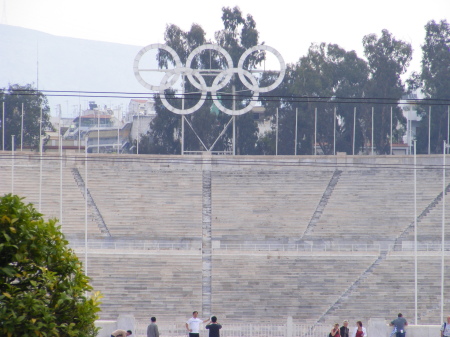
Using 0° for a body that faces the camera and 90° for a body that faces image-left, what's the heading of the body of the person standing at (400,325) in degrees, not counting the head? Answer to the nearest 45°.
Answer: approximately 180°

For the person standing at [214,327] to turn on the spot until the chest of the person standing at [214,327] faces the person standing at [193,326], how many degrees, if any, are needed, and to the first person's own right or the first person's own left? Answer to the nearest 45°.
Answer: approximately 45° to the first person's own left

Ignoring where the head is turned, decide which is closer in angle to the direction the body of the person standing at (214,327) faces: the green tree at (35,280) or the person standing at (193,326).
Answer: the person standing

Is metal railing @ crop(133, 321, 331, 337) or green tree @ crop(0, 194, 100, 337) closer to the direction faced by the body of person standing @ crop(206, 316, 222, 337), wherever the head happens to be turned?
the metal railing

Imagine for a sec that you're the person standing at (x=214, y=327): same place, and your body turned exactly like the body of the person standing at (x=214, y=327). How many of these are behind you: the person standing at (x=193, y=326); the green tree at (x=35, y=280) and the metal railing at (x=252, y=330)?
1

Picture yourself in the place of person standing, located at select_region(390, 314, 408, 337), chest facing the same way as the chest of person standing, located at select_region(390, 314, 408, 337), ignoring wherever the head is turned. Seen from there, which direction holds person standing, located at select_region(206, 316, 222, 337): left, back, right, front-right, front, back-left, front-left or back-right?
back-left

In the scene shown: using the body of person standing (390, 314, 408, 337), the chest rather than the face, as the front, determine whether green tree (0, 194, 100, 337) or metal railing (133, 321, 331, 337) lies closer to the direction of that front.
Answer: the metal railing

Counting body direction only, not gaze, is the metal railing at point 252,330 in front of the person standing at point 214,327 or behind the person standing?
in front

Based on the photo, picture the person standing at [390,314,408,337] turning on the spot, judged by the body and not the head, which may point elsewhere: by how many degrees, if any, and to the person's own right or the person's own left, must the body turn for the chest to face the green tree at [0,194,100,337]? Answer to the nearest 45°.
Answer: approximately 180°

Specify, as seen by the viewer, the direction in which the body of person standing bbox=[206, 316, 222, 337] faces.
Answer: away from the camera

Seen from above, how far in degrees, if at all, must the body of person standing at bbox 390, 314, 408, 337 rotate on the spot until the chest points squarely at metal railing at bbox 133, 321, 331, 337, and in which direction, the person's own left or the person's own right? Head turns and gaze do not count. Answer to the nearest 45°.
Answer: approximately 90° to the person's own left

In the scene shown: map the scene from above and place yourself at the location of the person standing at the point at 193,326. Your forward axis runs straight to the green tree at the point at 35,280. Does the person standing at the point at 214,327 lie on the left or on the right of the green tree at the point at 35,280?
left
